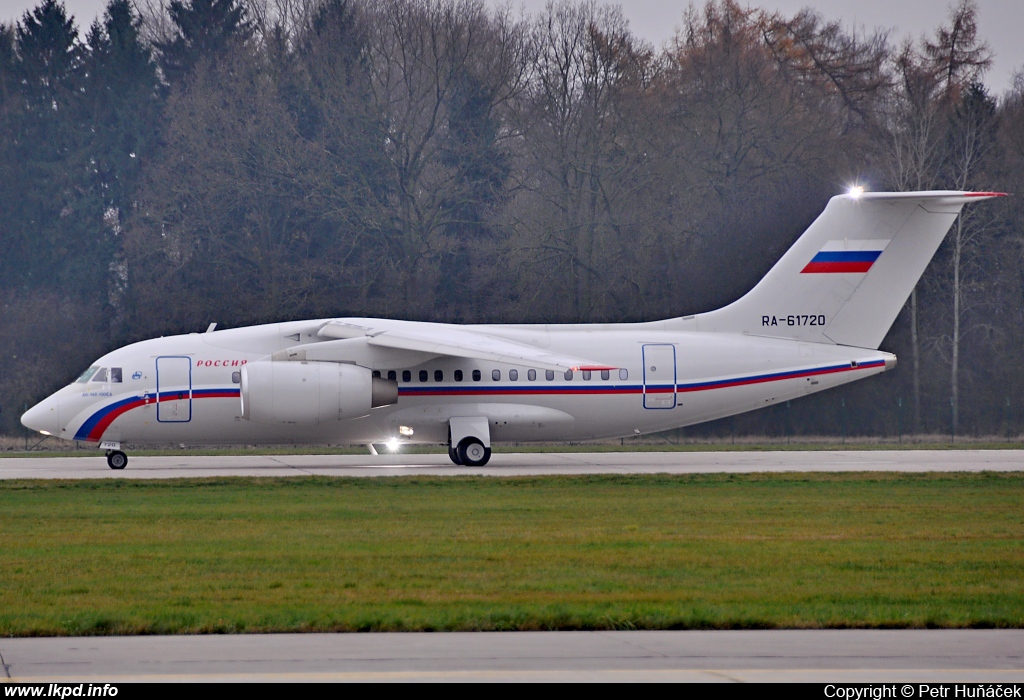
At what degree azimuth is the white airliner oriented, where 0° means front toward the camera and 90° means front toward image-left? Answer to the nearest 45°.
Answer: approximately 90°

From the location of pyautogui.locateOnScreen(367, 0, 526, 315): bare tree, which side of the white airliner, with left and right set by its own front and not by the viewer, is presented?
right
